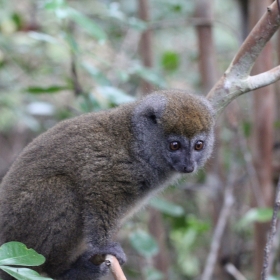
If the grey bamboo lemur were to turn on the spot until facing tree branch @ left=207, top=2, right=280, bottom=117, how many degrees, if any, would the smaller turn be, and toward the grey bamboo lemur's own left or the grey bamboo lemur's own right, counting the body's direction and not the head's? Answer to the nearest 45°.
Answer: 0° — it already faces it

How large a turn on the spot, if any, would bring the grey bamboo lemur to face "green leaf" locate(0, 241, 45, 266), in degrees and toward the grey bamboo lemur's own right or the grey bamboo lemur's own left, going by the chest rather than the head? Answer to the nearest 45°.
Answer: approximately 90° to the grey bamboo lemur's own right

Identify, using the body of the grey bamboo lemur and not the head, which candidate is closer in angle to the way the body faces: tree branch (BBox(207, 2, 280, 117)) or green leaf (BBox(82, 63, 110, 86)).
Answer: the tree branch

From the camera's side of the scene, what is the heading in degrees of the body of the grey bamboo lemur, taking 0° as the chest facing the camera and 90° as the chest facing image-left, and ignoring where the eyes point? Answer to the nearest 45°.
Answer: approximately 270°

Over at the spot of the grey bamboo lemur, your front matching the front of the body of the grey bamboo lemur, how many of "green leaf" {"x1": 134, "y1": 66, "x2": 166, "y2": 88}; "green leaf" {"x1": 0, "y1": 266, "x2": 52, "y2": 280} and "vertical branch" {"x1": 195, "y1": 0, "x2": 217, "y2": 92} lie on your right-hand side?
1

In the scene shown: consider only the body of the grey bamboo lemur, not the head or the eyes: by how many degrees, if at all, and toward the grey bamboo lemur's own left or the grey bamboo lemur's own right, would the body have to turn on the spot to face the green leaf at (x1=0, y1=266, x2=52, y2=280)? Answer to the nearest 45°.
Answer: approximately 90° to the grey bamboo lemur's own right

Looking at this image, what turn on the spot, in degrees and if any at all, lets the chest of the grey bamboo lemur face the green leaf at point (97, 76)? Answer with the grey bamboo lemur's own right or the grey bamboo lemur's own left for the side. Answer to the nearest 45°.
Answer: approximately 90° to the grey bamboo lemur's own left

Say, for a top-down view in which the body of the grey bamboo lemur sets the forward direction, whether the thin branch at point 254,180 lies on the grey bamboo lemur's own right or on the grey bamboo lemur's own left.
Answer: on the grey bamboo lemur's own left
